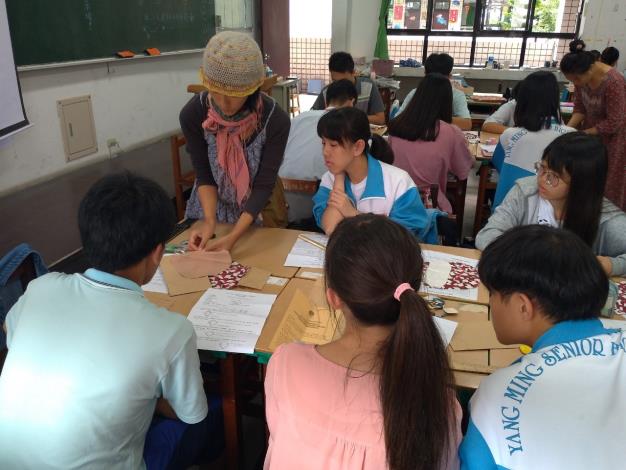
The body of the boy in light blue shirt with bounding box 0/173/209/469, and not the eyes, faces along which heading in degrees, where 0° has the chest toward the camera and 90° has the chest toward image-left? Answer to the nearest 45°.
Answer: approximately 225°

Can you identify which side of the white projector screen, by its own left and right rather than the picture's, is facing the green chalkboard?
left

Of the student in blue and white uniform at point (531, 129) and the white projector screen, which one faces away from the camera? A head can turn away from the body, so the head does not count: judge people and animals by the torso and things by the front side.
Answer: the student in blue and white uniform

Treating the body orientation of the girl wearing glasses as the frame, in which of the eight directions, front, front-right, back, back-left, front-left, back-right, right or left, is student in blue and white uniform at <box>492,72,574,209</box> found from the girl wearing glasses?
back-right

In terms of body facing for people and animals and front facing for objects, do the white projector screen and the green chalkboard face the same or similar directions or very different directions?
same or similar directions

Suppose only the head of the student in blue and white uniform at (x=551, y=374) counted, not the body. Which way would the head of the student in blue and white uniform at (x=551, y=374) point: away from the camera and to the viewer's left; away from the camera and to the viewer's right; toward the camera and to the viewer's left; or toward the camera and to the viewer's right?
away from the camera and to the viewer's left

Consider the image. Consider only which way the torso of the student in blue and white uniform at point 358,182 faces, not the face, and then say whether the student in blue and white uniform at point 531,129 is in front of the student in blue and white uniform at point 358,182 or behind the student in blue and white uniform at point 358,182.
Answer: behind

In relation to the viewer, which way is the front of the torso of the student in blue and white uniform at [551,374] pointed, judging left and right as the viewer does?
facing away from the viewer and to the left of the viewer

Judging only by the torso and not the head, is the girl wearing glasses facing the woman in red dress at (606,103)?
no

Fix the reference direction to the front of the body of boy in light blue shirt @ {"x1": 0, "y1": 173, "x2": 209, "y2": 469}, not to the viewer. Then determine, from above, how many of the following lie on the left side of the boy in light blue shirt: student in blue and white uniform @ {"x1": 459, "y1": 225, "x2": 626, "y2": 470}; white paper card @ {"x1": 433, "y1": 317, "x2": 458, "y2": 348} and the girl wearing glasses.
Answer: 0

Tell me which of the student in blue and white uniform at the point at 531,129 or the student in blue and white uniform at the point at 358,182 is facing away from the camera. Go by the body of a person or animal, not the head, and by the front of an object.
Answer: the student in blue and white uniform at the point at 531,129

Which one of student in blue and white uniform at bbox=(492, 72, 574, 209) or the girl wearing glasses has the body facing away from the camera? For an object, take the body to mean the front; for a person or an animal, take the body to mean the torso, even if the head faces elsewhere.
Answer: the student in blue and white uniform

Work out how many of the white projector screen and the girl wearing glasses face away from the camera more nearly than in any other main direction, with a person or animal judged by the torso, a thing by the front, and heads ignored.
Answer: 0

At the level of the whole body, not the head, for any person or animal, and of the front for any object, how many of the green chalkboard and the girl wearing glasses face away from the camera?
0

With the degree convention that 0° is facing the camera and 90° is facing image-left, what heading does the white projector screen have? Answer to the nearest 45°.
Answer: approximately 315°

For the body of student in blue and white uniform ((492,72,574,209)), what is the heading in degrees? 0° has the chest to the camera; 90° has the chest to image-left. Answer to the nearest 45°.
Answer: approximately 180°

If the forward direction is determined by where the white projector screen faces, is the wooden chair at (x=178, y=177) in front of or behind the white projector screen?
in front

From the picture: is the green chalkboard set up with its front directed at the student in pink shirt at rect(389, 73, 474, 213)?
yes

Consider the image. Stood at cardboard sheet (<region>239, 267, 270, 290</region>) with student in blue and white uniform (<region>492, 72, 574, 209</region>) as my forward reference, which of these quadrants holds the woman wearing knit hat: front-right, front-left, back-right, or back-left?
front-left

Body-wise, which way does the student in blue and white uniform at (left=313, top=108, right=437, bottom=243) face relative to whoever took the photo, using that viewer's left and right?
facing the viewer and to the left of the viewer

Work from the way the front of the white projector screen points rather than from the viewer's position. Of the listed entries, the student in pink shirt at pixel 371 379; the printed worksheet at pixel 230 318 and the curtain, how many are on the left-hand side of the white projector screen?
1
